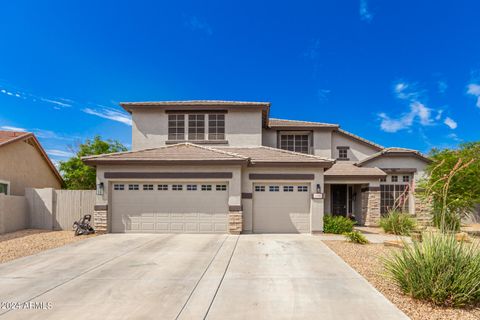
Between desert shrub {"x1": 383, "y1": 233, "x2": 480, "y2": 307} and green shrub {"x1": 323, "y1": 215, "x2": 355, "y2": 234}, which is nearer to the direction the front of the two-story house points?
the desert shrub

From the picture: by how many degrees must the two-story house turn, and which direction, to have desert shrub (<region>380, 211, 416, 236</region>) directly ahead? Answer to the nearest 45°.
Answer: approximately 90° to its left

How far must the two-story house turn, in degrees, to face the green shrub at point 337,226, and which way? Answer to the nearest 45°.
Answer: approximately 90° to its left

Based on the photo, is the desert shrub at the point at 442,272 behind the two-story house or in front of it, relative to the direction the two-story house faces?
in front

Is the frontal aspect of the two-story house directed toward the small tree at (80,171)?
no

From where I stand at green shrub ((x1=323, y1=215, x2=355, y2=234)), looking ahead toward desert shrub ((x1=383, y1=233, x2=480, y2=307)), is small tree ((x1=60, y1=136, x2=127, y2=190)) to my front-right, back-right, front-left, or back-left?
back-right

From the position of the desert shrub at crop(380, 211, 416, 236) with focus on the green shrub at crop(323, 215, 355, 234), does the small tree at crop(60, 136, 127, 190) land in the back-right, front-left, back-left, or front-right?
front-right

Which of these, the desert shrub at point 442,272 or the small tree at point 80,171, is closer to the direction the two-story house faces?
the desert shrub

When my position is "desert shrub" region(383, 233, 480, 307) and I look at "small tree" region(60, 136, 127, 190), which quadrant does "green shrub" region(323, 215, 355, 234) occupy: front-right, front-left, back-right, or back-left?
front-right

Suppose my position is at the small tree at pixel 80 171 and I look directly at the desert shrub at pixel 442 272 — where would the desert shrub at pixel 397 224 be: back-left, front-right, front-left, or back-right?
front-left

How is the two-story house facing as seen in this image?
toward the camera
